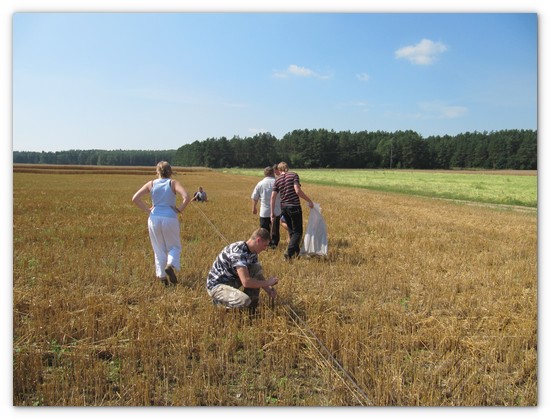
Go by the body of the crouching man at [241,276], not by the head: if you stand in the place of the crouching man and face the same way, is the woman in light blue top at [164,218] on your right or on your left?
on your left

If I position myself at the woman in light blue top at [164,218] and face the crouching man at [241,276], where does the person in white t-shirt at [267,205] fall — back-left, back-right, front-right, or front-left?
back-left

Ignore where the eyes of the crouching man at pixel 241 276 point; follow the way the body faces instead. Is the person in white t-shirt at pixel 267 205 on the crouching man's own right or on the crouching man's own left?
on the crouching man's own left

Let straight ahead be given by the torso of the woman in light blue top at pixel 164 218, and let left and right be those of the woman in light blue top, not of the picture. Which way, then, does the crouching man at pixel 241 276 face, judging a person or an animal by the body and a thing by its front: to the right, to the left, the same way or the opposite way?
to the right

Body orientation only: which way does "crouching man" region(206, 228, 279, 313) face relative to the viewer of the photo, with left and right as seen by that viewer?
facing to the right of the viewer

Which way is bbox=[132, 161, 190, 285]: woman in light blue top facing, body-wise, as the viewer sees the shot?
away from the camera

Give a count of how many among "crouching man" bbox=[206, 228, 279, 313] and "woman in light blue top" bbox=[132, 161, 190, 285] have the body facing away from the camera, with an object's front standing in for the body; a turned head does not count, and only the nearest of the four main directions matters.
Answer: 1

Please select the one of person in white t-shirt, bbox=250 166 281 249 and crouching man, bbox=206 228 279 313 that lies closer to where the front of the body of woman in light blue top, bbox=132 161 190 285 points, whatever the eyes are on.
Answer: the person in white t-shirt

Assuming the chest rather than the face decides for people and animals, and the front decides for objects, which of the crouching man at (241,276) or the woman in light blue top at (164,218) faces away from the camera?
the woman in light blue top
